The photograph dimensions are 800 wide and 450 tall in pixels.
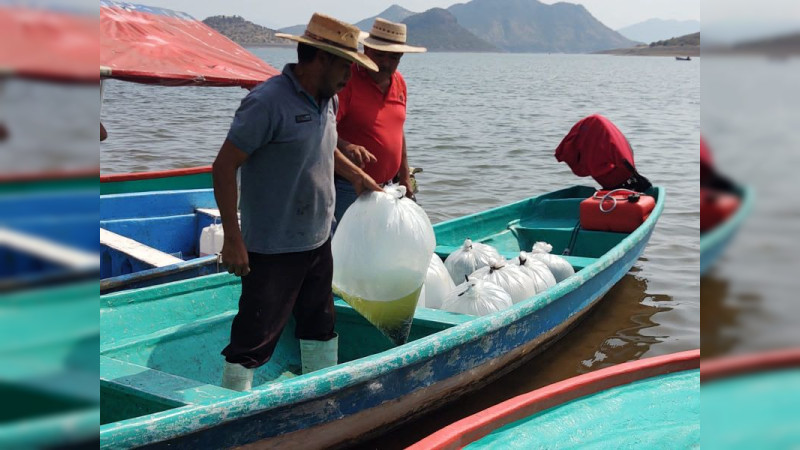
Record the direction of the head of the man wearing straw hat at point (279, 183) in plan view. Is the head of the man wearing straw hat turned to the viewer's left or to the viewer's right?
to the viewer's right

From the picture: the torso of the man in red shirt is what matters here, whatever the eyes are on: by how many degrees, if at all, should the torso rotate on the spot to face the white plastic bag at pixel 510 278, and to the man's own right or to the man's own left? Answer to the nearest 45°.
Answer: approximately 90° to the man's own left

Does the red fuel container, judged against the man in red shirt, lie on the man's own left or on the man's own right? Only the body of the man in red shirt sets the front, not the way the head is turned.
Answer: on the man's own left

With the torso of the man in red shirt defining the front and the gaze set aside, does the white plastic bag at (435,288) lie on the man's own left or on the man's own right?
on the man's own left

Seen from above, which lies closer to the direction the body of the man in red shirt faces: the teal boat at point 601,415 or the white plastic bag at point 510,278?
the teal boat

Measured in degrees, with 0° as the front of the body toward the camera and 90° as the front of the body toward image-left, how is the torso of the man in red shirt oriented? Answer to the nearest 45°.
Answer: approximately 315°
